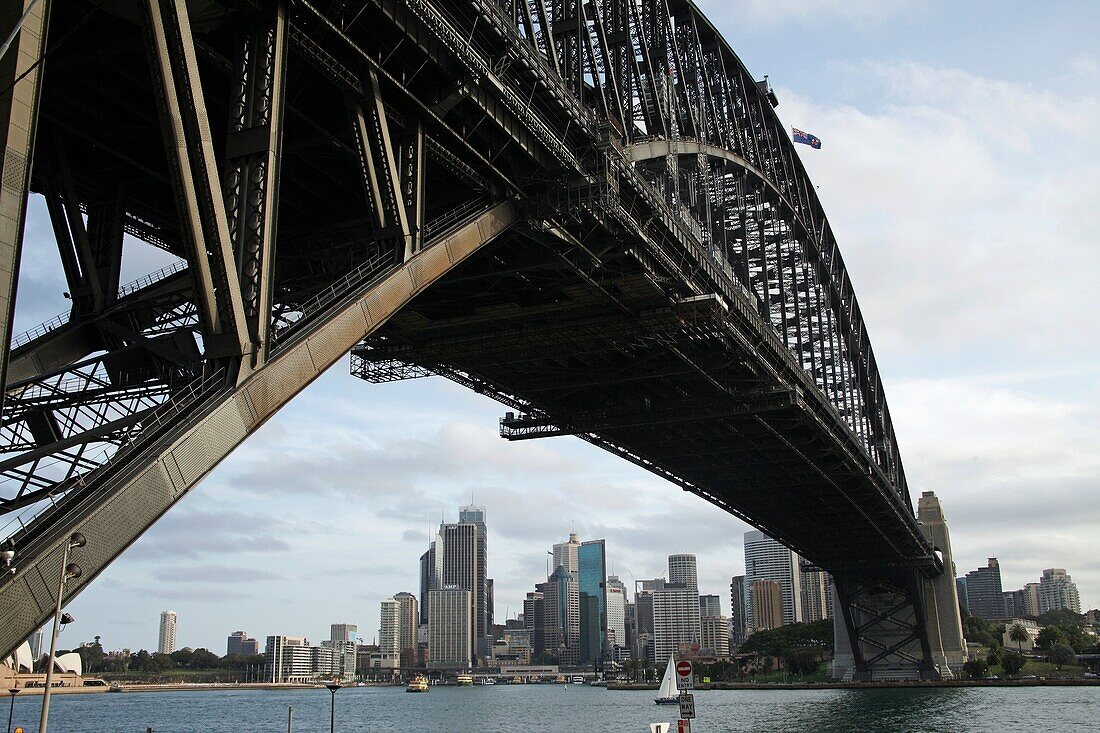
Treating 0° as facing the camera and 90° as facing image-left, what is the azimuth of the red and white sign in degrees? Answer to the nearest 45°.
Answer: approximately 0°
